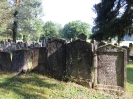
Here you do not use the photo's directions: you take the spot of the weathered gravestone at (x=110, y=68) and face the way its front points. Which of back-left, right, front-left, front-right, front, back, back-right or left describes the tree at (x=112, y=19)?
back

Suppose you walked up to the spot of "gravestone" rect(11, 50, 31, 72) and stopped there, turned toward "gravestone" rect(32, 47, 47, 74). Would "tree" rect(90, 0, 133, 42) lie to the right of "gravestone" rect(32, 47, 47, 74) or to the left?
left

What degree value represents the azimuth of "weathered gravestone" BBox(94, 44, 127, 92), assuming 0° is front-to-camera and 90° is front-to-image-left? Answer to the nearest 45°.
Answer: approximately 0°

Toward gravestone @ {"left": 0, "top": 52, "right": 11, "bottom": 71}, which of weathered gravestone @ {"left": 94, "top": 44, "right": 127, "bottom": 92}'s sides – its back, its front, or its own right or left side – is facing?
right

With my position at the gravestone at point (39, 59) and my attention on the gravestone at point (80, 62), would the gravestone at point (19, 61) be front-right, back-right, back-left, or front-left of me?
back-right

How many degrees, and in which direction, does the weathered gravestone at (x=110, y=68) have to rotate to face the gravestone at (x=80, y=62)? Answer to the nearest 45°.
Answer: approximately 90° to its right

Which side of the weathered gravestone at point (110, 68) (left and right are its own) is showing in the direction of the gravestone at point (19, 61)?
right

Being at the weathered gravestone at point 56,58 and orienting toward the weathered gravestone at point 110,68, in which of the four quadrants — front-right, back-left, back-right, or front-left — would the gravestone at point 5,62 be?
back-right

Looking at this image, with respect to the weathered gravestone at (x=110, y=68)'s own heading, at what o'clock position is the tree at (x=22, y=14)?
The tree is roughly at 5 o'clock from the weathered gravestone.

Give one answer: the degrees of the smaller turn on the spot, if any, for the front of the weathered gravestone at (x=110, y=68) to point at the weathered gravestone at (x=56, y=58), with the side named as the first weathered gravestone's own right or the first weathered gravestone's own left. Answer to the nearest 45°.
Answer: approximately 135° to the first weathered gravestone's own right
